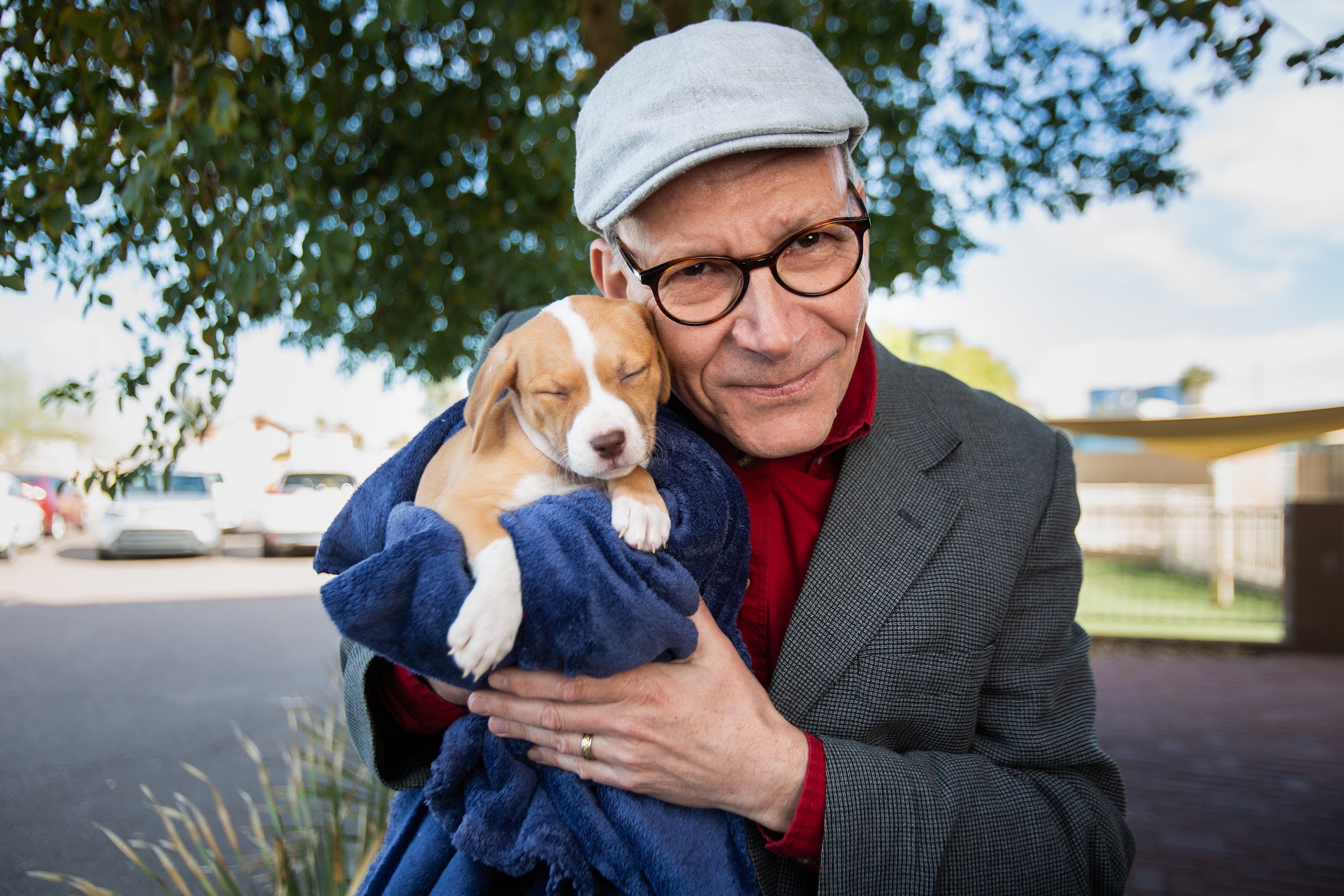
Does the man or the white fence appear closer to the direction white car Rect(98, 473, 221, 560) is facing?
the man

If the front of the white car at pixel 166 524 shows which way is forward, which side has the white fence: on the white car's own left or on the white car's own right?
on the white car's own left

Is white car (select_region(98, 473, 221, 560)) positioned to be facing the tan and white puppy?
yes

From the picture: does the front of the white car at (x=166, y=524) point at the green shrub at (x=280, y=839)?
yes

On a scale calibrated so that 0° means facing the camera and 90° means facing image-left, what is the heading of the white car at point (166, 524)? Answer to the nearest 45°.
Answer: approximately 0°
